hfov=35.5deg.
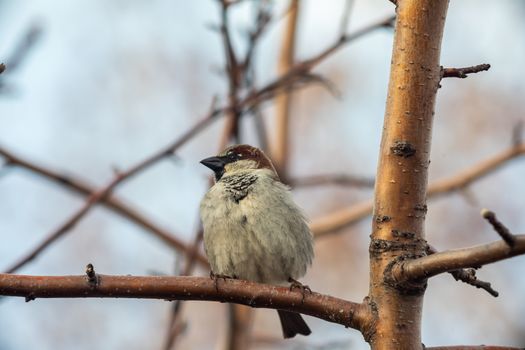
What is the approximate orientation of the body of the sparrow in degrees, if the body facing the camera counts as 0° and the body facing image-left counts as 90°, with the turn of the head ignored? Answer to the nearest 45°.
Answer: approximately 45°
